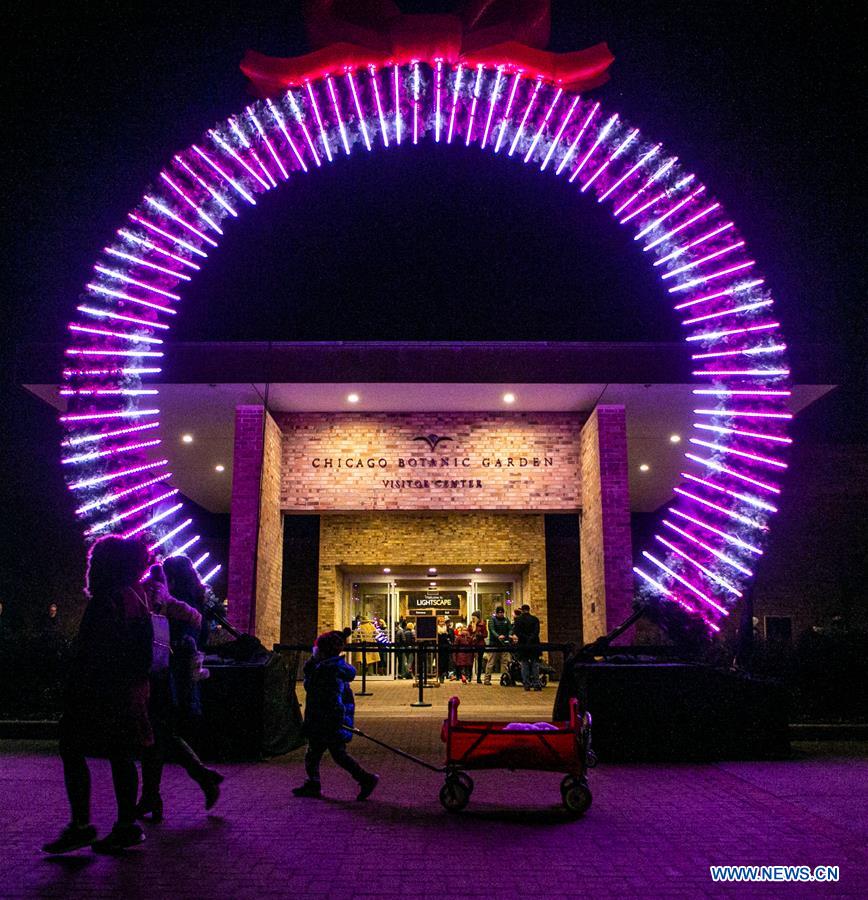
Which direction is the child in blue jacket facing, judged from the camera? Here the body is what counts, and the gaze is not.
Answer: to the viewer's left

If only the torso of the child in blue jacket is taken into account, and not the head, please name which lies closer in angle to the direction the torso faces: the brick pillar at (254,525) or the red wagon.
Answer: the brick pillar

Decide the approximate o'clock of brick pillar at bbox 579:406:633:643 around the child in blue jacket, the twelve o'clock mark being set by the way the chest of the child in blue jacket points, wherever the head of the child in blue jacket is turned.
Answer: The brick pillar is roughly at 4 o'clock from the child in blue jacket.

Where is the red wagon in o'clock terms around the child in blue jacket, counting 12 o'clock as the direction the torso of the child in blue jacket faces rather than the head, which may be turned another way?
The red wagon is roughly at 7 o'clock from the child in blue jacket.

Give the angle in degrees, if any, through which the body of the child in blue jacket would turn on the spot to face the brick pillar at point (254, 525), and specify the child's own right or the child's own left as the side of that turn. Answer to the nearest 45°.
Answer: approximately 90° to the child's own right

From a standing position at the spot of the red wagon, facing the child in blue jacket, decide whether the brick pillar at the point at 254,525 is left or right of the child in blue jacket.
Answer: right
